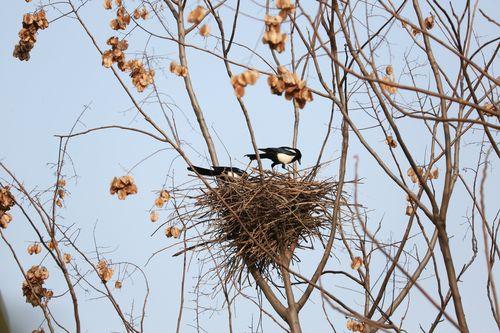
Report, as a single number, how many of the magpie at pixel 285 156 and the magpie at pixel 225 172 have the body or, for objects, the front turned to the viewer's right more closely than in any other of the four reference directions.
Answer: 2

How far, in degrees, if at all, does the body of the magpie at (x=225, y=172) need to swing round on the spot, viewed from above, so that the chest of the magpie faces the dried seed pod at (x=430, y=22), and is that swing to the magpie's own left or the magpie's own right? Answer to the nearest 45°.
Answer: approximately 45° to the magpie's own right

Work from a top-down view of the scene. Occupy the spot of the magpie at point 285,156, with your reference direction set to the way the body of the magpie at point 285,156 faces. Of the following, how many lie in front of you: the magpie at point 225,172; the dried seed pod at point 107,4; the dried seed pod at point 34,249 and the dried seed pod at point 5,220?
0

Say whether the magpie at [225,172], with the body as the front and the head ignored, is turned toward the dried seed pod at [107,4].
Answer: no

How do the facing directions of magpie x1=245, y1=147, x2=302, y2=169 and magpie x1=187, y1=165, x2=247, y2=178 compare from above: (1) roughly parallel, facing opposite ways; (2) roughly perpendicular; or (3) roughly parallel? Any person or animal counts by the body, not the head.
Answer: roughly parallel

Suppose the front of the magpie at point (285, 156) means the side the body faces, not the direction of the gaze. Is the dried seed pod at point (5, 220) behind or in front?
behind

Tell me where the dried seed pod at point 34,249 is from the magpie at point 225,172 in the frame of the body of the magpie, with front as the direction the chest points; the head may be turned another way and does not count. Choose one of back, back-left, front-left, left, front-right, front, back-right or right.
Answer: back

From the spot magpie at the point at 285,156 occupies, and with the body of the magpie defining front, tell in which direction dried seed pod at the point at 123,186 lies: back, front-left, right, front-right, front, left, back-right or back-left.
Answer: back-right

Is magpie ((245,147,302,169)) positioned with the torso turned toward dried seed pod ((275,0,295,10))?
no

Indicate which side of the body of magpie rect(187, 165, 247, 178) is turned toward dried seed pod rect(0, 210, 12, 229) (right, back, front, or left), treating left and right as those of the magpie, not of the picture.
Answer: back

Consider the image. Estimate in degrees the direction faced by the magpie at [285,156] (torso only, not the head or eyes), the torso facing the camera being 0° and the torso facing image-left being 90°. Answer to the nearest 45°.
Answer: approximately 270°

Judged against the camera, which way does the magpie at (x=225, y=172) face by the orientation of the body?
to the viewer's right
